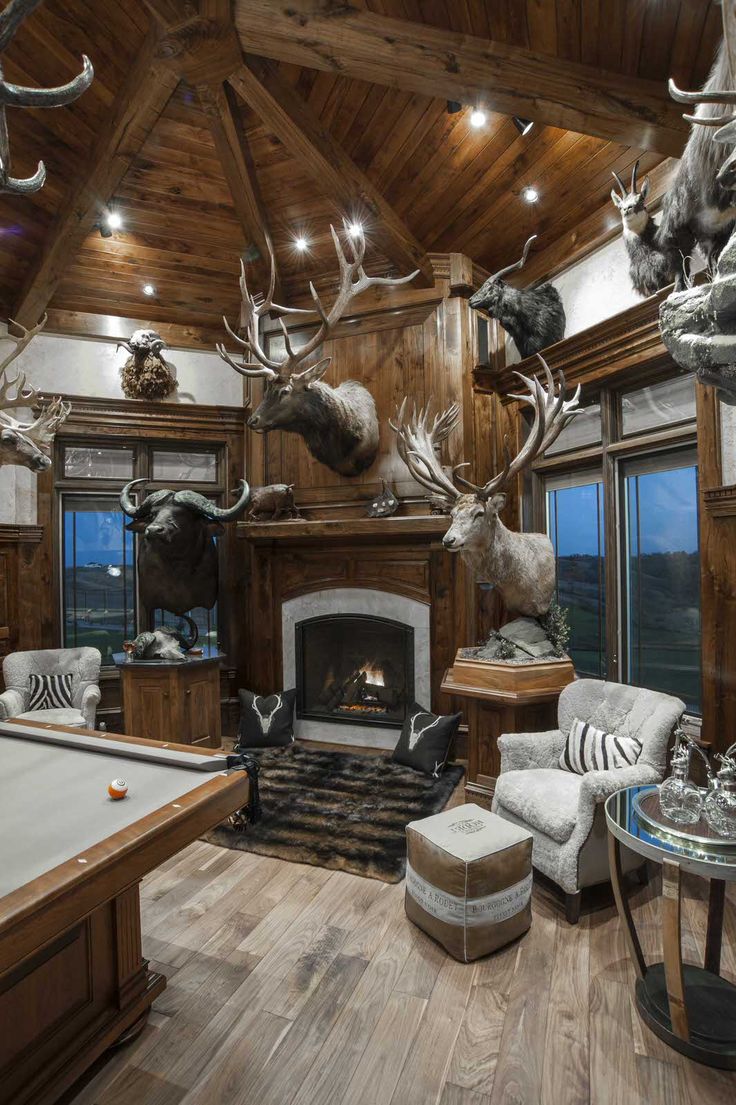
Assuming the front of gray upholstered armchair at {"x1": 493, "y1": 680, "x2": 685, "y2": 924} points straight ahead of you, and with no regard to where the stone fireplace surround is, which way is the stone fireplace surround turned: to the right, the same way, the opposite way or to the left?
to the left

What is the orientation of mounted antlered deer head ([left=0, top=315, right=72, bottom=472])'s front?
to the viewer's right

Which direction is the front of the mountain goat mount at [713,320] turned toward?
to the viewer's left

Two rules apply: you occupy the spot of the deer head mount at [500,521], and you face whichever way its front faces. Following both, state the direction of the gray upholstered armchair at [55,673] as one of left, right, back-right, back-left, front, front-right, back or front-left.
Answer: front-right

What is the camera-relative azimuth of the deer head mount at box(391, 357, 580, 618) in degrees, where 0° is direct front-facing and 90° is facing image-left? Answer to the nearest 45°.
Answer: approximately 45°

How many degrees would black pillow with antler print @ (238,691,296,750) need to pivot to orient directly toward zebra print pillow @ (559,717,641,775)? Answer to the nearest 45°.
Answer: approximately 45° to its left

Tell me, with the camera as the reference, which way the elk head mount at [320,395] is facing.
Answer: facing the viewer and to the left of the viewer

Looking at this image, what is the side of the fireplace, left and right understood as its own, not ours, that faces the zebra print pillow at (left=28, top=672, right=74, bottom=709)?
right

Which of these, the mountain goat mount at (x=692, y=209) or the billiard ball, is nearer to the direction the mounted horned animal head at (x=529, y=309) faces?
the billiard ball

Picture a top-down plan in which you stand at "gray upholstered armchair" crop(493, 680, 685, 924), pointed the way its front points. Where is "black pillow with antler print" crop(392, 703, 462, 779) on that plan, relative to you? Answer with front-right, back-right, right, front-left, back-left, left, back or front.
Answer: right

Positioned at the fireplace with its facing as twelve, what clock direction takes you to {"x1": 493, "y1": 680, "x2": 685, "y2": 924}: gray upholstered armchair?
The gray upholstered armchair is roughly at 11 o'clock from the fireplace.
